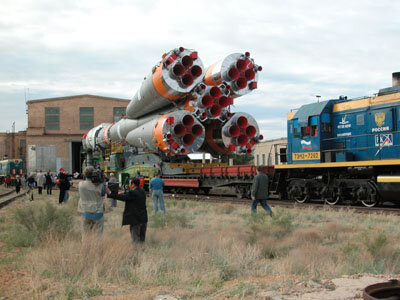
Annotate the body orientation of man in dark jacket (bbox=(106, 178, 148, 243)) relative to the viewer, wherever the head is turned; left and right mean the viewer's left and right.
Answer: facing away from the viewer and to the left of the viewer

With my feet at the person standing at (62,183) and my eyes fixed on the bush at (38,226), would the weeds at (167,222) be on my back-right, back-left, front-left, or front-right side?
front-left

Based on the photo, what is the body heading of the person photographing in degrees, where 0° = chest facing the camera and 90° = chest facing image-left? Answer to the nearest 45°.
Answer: approximately 180°

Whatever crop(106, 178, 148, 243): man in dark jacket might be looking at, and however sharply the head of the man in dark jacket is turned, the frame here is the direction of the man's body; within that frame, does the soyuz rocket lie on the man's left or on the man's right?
on the man's right

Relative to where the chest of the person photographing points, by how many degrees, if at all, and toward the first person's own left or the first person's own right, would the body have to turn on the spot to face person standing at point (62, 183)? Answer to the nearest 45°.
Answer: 0° — they already face them

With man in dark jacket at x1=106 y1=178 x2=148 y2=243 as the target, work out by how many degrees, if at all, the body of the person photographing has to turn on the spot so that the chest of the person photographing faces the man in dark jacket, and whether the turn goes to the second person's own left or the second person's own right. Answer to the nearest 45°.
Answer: approximately 90° to the second person's own right

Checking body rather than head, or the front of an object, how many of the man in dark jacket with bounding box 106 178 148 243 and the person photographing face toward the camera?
0

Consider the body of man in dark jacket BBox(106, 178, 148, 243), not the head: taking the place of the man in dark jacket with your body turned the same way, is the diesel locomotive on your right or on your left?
on your right
